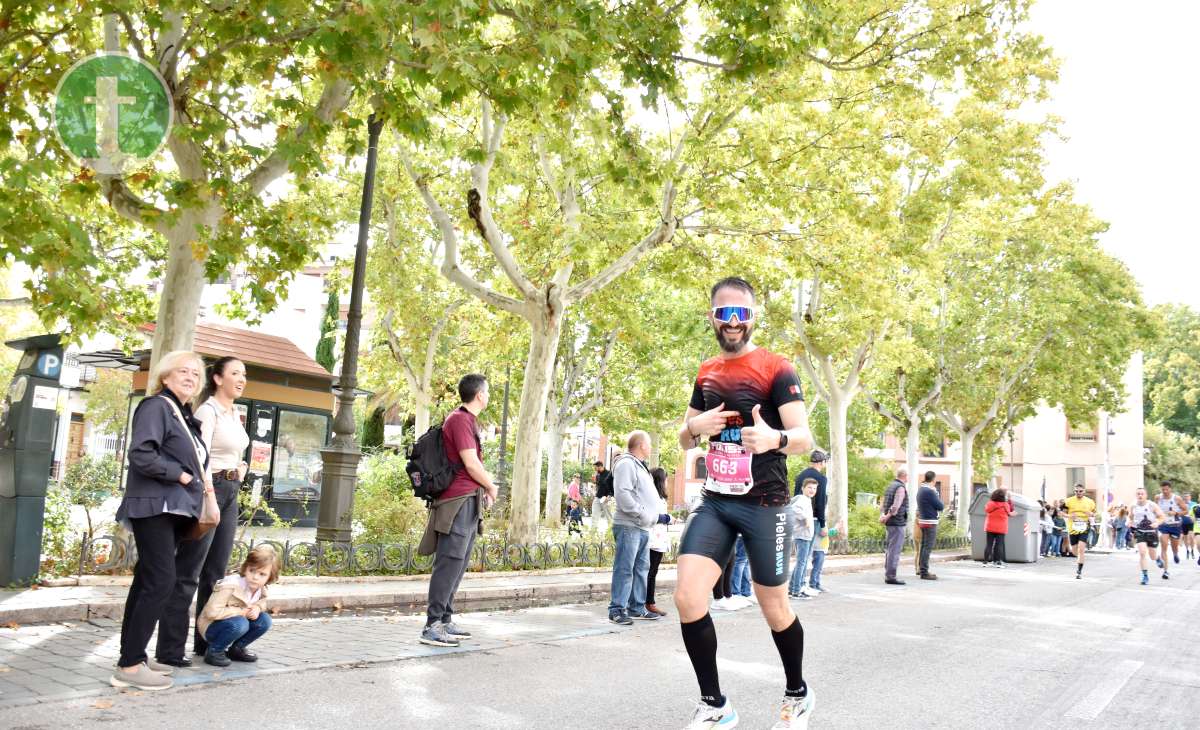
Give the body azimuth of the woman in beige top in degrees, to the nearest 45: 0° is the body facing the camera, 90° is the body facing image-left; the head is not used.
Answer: approximately 315°

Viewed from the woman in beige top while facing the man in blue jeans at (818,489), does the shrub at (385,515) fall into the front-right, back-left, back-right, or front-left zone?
front-left

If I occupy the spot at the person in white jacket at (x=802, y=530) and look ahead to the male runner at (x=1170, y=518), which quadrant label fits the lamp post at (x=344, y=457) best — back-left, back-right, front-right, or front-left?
back-left

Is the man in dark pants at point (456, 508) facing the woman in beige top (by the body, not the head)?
no

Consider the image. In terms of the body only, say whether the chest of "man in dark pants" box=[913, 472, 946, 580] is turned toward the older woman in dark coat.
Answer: no

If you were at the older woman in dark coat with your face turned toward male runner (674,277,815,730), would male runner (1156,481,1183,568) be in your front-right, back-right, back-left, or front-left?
front-left

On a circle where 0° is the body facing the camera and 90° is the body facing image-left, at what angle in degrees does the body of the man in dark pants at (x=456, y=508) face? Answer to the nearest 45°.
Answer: approximately 270°

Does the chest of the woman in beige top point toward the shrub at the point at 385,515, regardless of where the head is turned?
no

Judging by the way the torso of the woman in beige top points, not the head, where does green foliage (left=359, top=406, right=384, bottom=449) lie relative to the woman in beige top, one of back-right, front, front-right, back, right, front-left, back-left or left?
back-left

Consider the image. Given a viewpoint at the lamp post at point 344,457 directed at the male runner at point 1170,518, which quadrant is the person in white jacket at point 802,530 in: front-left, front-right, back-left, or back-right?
front-right

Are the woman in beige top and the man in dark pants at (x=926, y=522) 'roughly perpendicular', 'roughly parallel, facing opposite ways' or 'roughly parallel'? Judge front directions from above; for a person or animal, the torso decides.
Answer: roughly parallel

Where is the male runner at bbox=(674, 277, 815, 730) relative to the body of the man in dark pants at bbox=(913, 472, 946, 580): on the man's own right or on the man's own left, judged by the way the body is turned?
on the man's own right

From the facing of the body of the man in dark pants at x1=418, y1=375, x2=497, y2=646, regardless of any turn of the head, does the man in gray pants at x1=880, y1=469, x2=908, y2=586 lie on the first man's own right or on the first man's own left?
on the first man's own left

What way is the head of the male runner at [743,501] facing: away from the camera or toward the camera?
toward the camera
